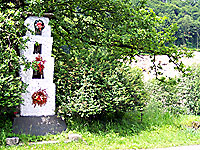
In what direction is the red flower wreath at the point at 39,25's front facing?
toward the camera

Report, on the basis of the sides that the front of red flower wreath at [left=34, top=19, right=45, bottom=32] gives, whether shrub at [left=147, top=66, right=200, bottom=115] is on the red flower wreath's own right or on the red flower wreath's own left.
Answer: on the red flower wreath's own left
